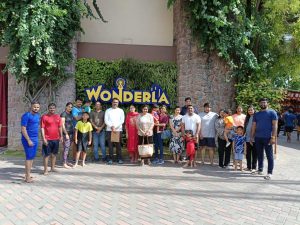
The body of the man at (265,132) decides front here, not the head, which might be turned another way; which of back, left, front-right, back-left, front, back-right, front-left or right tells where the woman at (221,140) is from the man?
back-right

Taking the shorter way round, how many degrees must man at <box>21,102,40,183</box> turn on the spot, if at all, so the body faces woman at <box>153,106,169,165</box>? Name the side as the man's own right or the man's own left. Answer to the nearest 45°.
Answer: approximately 90° to the man's own left

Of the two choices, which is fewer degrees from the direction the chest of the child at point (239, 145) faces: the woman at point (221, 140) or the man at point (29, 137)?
the man

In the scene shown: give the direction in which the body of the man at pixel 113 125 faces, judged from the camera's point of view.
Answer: toward the camera

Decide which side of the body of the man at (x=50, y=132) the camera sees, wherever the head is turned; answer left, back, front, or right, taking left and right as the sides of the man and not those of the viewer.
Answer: front

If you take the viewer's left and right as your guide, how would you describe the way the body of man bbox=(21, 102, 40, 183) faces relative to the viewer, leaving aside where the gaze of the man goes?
facing the viewer and to the right of the viewer

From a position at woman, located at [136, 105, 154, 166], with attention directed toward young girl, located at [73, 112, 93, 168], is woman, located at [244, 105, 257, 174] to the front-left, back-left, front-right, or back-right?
back-left

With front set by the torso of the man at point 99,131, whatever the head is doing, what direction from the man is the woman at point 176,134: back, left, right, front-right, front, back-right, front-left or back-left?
left

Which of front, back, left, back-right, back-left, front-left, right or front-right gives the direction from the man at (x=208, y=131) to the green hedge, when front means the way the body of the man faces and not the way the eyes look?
back-right

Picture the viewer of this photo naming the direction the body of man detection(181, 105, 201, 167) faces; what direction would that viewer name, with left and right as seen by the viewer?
facing the viewer

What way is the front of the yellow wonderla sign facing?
toward the camera

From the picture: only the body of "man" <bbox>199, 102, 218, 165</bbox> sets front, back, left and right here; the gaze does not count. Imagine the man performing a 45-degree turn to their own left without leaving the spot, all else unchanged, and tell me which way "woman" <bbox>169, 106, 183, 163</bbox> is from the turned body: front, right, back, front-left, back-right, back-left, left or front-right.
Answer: back-right
